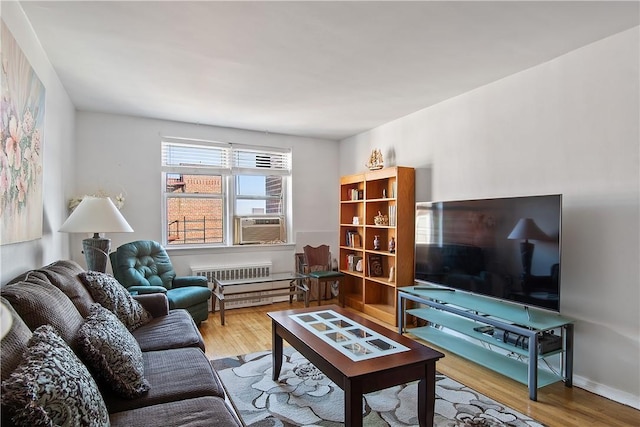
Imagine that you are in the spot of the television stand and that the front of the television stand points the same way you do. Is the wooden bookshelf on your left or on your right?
on your right

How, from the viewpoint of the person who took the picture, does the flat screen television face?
facing the viewer and to the left of the viewer

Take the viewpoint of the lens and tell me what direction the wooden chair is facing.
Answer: facing the viewer and to the right of the viewer

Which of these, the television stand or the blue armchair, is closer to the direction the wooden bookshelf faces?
the blue armchair

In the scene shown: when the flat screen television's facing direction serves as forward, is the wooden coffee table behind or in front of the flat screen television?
in front

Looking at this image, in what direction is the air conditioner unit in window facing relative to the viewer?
toward the camera

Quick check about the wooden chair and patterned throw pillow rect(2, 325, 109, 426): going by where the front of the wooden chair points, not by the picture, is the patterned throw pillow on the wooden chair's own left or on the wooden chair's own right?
on the wooden chair's own right

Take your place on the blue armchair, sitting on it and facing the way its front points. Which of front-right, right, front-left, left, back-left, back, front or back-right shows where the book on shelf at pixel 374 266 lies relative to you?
front-left

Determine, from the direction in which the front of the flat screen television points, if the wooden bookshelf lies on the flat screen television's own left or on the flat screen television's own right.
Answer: on the flat screen television's own right

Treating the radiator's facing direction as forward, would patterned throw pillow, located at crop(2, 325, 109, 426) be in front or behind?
in front

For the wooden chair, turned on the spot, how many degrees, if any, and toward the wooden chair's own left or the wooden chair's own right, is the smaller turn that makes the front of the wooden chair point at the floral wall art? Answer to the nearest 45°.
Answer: approximately 90° to the wooden chair's own right

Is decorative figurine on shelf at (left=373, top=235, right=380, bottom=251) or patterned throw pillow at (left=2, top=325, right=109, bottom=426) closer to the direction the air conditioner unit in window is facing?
the patterned throw pillow

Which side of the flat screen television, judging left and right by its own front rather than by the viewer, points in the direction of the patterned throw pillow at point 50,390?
front

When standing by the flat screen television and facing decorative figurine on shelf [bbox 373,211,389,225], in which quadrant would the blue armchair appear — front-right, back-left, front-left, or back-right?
front-left

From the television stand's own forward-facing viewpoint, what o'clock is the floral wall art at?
The floral wall art is roughly at 12 o'clock from the television stand.

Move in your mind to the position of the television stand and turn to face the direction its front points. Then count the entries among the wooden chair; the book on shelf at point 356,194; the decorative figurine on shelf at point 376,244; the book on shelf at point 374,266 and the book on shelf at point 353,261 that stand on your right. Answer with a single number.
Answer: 5

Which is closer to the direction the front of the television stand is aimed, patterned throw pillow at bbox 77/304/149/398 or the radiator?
the patterned throw pillow

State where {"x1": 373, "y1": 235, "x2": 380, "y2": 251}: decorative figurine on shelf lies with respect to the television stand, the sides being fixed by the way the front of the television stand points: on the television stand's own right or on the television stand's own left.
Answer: on the television stand's own right

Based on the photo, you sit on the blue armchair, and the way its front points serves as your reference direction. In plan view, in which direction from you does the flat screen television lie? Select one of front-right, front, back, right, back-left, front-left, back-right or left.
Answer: front

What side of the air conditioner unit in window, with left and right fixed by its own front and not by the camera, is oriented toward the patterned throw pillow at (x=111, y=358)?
front

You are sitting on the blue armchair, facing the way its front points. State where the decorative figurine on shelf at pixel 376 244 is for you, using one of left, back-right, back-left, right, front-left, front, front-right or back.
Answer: front-left
